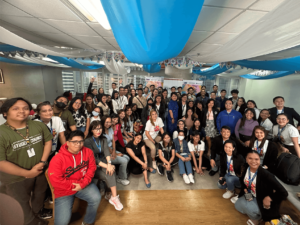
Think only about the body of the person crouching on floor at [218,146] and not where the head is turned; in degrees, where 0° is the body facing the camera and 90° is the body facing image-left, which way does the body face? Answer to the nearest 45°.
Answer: approximately 0°

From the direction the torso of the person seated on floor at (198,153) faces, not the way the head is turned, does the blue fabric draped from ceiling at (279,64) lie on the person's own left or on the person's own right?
on the person's own left

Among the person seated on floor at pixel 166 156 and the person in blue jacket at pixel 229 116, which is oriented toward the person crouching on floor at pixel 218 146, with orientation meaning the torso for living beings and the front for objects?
the person in blue jacket

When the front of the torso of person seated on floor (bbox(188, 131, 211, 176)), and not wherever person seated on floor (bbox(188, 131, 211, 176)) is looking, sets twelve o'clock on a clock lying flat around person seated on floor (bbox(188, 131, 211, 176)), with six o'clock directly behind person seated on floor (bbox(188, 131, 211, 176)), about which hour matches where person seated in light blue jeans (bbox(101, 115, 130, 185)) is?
person seated in light blue jeans (bbox(101, 115, 130, 185)) is roughly at 2 o'clock from person seated on floor (bbox(188, 131, 211, 176)).

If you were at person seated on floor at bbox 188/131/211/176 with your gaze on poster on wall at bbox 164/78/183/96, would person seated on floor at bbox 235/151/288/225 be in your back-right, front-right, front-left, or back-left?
back-right

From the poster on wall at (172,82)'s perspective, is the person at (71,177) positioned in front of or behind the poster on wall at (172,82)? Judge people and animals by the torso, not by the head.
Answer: in front

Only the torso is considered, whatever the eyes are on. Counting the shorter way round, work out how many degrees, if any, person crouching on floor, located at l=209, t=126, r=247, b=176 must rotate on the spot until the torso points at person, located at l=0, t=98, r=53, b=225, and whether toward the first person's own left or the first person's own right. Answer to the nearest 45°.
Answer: approximately 45° to the first person's own right

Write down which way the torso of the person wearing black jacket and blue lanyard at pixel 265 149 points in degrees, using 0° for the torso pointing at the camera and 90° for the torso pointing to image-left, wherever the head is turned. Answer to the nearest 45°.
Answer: approximately 45°

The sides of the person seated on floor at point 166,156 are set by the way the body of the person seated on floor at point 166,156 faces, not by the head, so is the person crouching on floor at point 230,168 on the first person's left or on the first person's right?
on the first person's left

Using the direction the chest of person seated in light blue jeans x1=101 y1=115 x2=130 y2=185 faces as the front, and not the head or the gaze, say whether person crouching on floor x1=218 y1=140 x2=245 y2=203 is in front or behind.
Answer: in front
